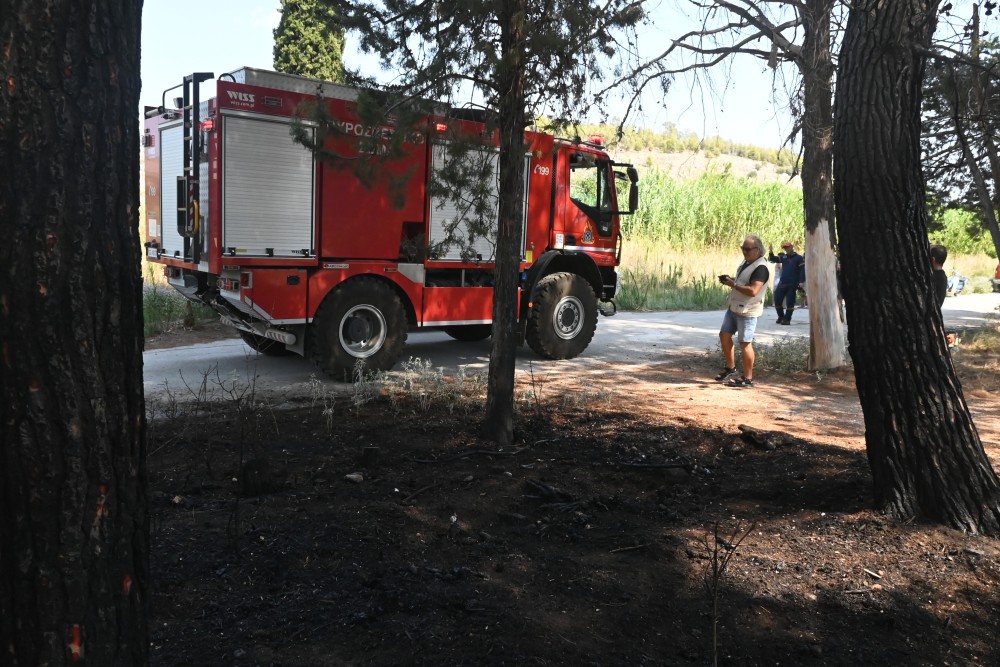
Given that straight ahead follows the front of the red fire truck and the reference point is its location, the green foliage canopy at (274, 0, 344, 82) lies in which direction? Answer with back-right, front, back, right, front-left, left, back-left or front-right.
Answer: front-left

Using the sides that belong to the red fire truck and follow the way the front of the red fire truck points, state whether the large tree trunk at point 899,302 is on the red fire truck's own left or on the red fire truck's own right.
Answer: on the red fire truck's own right

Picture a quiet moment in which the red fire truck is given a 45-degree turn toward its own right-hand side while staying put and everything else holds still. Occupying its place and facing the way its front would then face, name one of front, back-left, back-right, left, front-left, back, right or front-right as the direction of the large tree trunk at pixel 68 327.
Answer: right

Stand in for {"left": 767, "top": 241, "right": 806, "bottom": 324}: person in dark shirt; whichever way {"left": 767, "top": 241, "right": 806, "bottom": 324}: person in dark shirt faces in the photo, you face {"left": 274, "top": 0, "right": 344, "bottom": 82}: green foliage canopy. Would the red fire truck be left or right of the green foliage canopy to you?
left

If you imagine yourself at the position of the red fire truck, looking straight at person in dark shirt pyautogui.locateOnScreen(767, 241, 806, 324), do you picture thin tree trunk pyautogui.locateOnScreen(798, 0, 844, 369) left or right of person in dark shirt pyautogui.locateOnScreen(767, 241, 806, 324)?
right

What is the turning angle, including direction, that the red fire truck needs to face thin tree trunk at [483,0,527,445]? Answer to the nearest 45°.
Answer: approximately 90° to its right

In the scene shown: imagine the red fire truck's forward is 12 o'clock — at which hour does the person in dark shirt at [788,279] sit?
The person in dark shirt is roughly at 12 o'clock from the red fire truck.

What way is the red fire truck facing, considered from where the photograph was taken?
facing away from the viewer and to the right of the viewer

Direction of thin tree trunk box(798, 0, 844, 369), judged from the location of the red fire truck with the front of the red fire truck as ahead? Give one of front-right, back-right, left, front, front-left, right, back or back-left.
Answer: front-right
